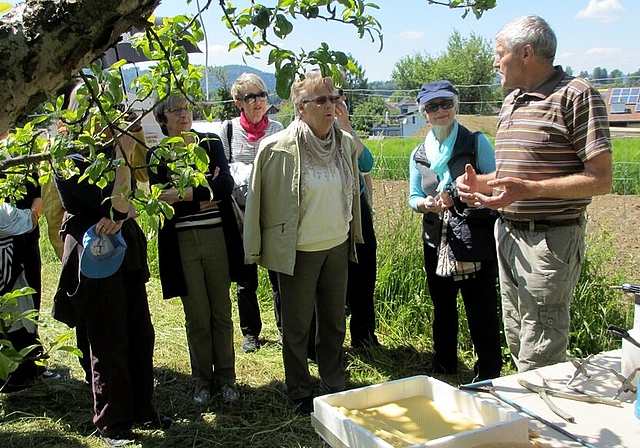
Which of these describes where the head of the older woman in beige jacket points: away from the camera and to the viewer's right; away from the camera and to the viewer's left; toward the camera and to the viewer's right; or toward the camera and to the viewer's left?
toward the camera and to the viewer's right

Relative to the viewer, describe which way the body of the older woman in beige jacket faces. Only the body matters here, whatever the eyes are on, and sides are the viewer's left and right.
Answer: facing the viewer and to the right of the viewer

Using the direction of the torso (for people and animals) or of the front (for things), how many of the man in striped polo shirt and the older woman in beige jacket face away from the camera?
0

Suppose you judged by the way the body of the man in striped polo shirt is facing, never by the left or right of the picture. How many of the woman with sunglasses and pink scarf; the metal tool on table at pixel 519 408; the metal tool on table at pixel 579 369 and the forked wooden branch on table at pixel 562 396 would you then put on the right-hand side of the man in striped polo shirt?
1

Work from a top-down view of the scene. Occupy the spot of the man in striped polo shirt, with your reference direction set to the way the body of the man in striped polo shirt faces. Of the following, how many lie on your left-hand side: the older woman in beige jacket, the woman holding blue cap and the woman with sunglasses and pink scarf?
0

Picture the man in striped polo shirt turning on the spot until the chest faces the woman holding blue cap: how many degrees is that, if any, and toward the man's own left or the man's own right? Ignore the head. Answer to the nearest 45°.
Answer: approximately 45° to the man's own right

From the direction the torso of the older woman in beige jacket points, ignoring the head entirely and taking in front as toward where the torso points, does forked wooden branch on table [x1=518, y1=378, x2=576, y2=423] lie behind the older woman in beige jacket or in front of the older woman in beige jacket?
in front

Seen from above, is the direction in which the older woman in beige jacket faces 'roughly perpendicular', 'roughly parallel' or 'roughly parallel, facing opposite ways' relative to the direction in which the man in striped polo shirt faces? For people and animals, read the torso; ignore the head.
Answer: roughly perpendicular
